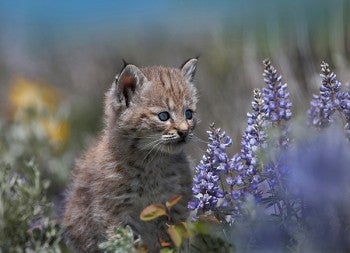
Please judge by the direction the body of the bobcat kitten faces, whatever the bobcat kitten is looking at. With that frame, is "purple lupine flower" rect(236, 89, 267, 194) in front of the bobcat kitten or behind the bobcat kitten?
in front

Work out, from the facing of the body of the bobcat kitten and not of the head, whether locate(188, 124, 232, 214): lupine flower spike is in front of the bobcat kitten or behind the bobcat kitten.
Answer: in front

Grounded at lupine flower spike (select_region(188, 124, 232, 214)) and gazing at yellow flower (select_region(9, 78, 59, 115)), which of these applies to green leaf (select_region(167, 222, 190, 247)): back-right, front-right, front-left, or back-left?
back-left

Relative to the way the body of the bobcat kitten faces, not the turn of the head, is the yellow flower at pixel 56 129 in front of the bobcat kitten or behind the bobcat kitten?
behind

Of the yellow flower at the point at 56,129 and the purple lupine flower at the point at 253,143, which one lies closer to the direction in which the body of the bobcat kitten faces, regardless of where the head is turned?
the purple lupine flower

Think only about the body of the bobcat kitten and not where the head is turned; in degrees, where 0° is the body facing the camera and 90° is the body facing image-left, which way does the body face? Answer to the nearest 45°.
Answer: approximately 315°
